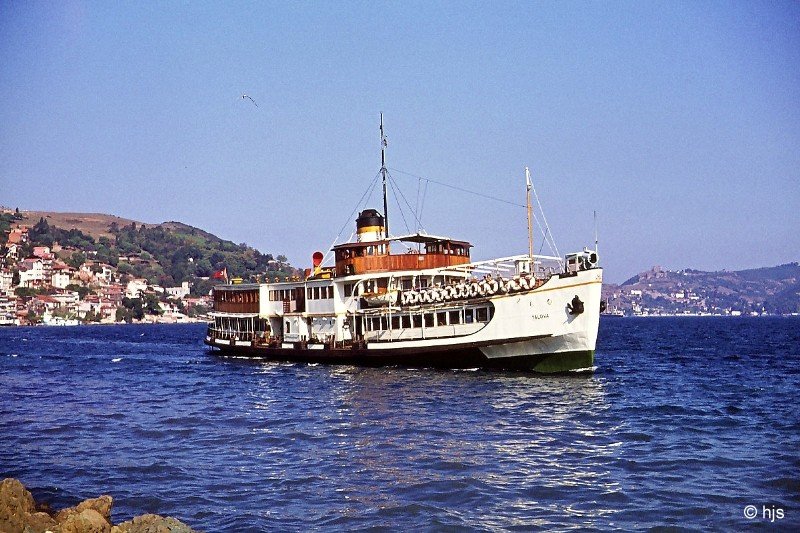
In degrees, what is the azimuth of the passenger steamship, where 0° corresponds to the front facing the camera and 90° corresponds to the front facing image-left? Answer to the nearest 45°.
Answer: approximately 315°

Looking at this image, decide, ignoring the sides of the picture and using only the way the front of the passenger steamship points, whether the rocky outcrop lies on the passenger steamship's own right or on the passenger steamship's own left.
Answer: on the passenger steamship's own right
